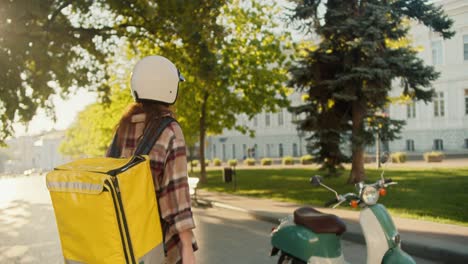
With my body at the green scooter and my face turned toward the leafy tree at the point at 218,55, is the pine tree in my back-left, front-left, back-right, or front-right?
front-right

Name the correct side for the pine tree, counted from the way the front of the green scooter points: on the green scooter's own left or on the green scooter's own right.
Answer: on the green scooter's own left

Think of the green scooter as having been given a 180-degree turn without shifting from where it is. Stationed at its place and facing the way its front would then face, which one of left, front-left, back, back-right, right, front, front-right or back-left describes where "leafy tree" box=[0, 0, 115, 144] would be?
front
